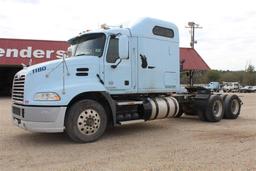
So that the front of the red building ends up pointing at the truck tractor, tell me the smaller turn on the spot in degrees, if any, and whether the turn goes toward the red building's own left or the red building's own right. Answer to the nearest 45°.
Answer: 0° — it already faces it

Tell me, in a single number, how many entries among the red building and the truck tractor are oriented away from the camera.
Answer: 0

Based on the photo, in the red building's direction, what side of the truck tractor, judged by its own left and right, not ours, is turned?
right

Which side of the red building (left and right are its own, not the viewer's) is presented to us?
front
